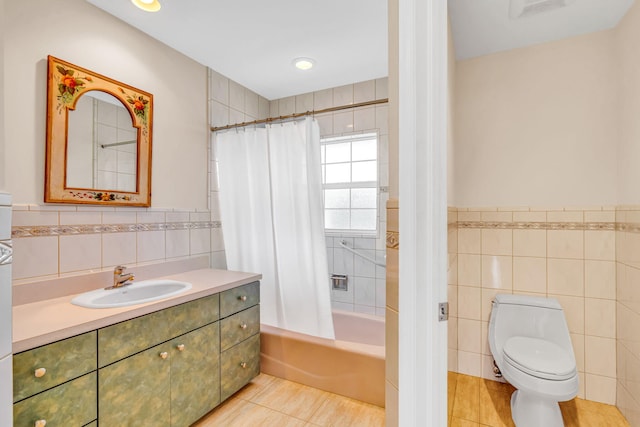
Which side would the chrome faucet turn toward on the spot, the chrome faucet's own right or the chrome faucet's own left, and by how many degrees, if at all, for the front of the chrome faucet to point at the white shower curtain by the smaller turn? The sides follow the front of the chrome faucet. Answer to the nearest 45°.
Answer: approximately 45° to the chrome faucet's own left

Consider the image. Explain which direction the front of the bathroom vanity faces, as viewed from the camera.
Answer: facing the viewer and to the right of the viewer

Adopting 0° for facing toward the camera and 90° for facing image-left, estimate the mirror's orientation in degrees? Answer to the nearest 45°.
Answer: approximately 315°

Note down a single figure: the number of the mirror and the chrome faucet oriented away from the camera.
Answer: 0

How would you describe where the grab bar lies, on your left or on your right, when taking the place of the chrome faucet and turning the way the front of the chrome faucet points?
on your left

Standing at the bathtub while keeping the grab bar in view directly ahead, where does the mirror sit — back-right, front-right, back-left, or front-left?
back-left

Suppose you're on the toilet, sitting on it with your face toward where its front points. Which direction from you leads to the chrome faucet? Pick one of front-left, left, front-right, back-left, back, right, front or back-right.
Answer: right

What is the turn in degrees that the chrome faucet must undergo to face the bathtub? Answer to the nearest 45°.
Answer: approximately 45° to its left

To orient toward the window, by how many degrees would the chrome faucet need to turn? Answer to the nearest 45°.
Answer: approximately 45° to its left

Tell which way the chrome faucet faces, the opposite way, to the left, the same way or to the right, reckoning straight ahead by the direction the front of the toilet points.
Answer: to the left

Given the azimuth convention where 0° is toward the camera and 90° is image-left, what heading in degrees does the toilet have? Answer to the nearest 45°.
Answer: approximately 315°

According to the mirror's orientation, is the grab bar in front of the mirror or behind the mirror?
in front
